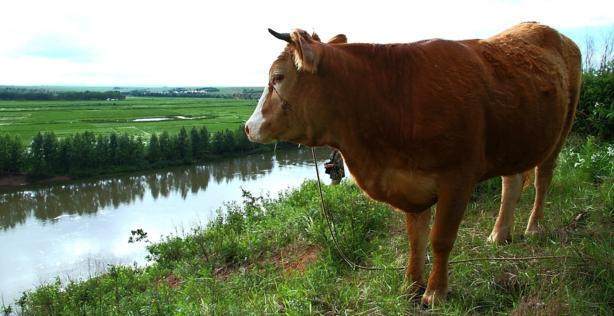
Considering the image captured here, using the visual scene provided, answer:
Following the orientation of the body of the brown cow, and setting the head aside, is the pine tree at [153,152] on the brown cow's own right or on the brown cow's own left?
on the brown cow's own right

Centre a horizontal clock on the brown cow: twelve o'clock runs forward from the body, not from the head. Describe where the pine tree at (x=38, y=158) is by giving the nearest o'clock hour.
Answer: The pine tree is roughly at 3 o'clock from the brown cow.

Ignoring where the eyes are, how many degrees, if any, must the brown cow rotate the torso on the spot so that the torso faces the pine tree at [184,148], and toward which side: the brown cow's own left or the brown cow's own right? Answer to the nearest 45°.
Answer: approximately 90° to the brown cow's own right

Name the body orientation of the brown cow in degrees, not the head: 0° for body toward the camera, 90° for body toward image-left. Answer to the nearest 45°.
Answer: approximately 45°

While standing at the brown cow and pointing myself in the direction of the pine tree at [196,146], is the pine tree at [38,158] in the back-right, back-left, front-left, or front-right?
front-left

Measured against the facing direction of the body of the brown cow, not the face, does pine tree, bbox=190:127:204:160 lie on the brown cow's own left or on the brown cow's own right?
on the brown cow's own right
